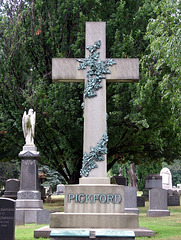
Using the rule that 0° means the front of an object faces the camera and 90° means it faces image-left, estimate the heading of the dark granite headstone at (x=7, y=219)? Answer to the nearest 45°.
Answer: approximately 0°

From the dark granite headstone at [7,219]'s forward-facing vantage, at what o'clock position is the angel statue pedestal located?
The angel statue pedestal is roughly at 6 o'clock from the dark granite headstone.

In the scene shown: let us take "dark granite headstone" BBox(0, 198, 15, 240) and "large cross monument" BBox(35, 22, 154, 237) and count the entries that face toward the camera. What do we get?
2

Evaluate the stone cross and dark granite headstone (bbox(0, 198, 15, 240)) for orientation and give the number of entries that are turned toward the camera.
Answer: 2

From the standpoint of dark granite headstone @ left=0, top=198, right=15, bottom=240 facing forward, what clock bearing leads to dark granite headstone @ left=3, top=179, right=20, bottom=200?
dark granite headstone @ left=3, top=179, right=20, bottom=200 is roughly at 6 o'clock from dark granite headstone @ left=0, top=198, right=15, bottom=240.
